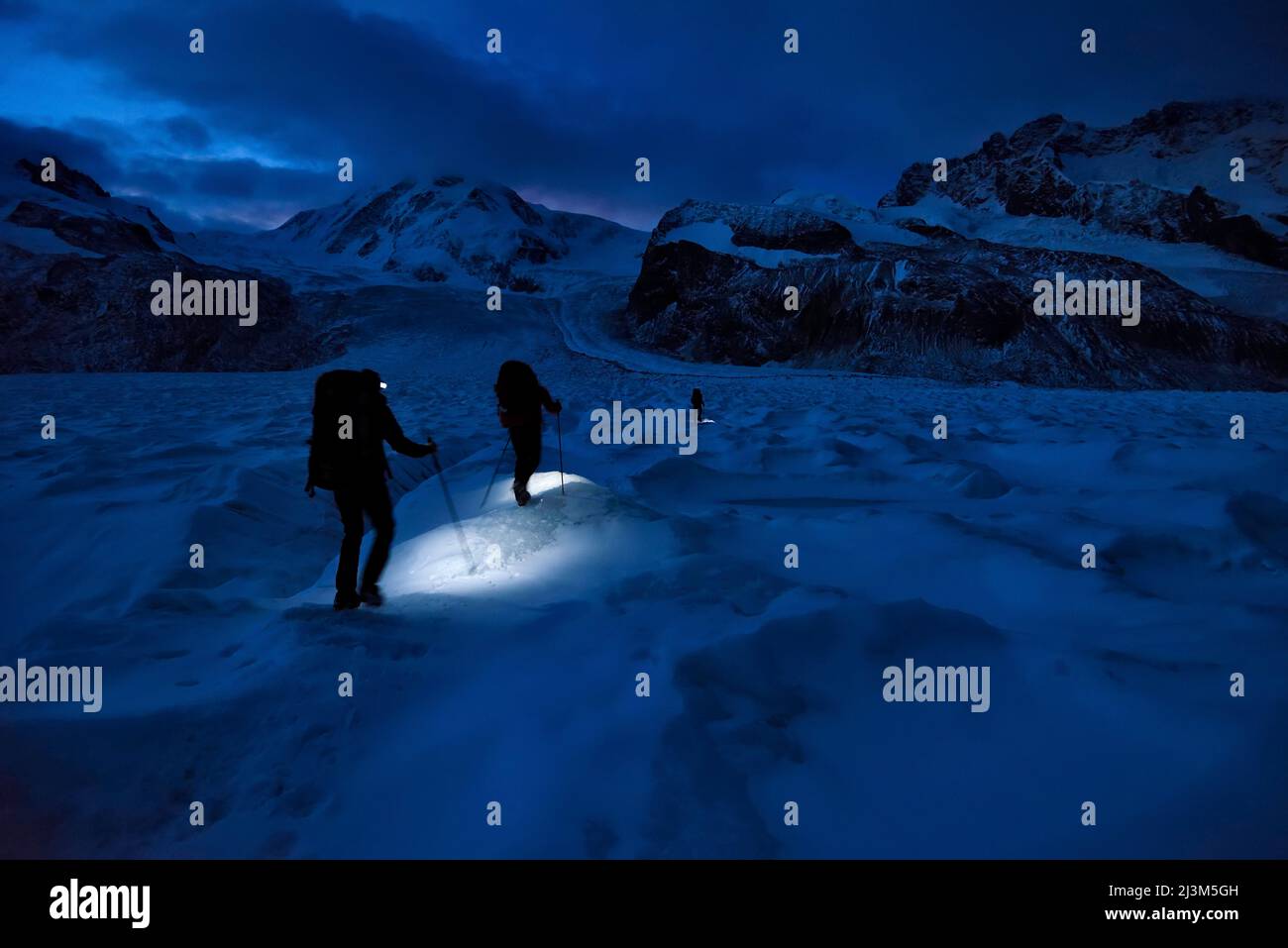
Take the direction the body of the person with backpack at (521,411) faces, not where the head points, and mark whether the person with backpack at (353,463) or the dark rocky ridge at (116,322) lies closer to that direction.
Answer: the dark rocky ridge

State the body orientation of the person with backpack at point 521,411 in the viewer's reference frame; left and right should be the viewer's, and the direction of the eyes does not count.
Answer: facing away from the viewer and to the right of the viewer

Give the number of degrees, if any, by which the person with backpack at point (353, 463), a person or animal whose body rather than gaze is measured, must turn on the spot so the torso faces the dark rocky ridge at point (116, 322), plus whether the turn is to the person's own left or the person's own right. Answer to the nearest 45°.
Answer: approximately 45° to the person's own left

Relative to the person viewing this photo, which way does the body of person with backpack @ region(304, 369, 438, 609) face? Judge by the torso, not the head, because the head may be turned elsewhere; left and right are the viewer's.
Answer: facing away from the viewer and to the right of the viewer
